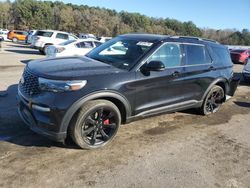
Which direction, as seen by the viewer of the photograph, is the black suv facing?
facing the viewer and to the left of the viewer

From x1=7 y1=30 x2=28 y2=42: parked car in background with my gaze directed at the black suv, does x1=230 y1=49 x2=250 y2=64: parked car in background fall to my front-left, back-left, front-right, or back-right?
front-left

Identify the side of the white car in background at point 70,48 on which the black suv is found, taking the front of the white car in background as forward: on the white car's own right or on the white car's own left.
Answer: on the white car's own left

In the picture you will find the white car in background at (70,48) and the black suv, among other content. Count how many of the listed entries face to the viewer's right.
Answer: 0
